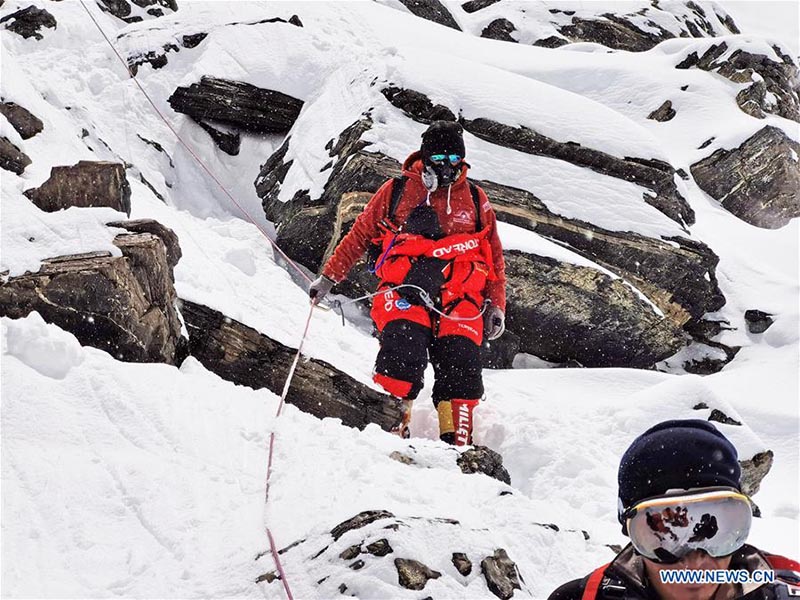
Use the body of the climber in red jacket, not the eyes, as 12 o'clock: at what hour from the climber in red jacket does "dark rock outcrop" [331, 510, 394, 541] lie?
The dark rock outcrop is roughly at 12 o'clock from the climber in red jacket.

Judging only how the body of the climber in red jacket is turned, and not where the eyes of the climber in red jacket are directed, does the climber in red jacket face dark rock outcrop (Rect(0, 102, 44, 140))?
no

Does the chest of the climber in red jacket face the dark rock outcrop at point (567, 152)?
no

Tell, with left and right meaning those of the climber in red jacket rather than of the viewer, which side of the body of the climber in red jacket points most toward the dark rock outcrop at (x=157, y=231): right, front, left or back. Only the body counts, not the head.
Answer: right

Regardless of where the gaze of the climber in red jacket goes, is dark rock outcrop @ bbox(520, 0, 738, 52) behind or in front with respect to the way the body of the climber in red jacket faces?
behind

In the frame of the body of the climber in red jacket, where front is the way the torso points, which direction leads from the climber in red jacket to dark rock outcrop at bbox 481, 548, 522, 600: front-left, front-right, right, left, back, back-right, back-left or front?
front

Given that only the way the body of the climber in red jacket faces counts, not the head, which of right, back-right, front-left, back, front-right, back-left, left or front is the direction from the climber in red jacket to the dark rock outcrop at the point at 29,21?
back-right

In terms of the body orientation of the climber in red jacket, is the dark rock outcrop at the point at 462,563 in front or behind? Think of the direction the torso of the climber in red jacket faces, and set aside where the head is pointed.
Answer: in front

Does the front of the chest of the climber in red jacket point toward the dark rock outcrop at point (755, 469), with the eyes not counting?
no

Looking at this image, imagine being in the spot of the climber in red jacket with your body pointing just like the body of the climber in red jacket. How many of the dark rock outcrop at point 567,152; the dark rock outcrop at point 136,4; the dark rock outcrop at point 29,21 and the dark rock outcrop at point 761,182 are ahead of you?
0

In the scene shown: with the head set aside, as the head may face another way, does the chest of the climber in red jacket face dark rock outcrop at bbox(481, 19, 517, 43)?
no

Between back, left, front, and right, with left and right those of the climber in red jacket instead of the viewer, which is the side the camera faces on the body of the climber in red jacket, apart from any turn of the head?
front

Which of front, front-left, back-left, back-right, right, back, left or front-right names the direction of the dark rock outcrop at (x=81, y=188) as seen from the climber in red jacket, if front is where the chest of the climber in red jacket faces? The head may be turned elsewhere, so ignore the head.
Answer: right

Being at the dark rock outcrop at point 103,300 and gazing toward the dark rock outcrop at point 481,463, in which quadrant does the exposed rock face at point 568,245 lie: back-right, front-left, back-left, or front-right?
front-left

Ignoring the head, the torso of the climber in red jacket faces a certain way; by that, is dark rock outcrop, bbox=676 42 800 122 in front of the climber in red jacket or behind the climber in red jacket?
behind

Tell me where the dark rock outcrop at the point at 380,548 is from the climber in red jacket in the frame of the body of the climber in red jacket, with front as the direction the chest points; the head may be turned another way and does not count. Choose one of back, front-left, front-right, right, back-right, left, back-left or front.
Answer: front
